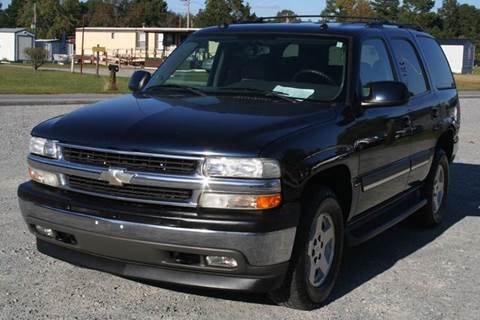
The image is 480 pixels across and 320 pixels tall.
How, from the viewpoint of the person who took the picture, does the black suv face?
facing the viewer and to the left of the viewer
